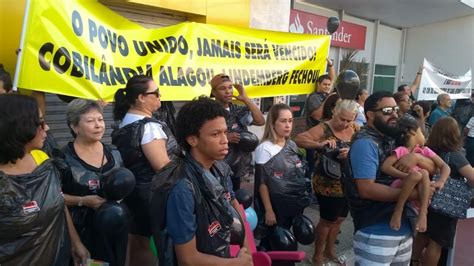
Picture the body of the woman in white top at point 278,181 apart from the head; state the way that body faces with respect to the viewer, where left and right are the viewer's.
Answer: facing the viewer and to the right of the viewer

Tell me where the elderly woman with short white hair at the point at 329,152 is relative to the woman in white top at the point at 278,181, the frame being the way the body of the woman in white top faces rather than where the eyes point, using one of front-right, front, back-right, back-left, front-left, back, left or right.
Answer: left

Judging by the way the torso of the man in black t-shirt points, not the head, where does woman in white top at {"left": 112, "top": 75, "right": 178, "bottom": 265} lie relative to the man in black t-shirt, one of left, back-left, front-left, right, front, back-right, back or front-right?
front-right

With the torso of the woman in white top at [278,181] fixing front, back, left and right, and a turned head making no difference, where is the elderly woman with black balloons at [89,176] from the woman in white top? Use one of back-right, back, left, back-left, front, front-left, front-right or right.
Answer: right

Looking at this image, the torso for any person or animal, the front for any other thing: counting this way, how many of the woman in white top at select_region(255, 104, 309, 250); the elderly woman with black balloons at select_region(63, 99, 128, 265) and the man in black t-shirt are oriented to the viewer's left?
0

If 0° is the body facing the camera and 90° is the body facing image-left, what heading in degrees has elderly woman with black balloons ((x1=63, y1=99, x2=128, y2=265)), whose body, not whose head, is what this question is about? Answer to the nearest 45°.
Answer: approximately 315°

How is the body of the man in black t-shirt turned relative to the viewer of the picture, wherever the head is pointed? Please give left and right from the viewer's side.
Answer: facing the viewer

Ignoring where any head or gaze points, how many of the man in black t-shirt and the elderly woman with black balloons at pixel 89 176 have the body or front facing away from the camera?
0

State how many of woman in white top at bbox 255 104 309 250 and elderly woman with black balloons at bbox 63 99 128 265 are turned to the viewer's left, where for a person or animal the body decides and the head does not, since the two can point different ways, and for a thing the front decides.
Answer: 0
